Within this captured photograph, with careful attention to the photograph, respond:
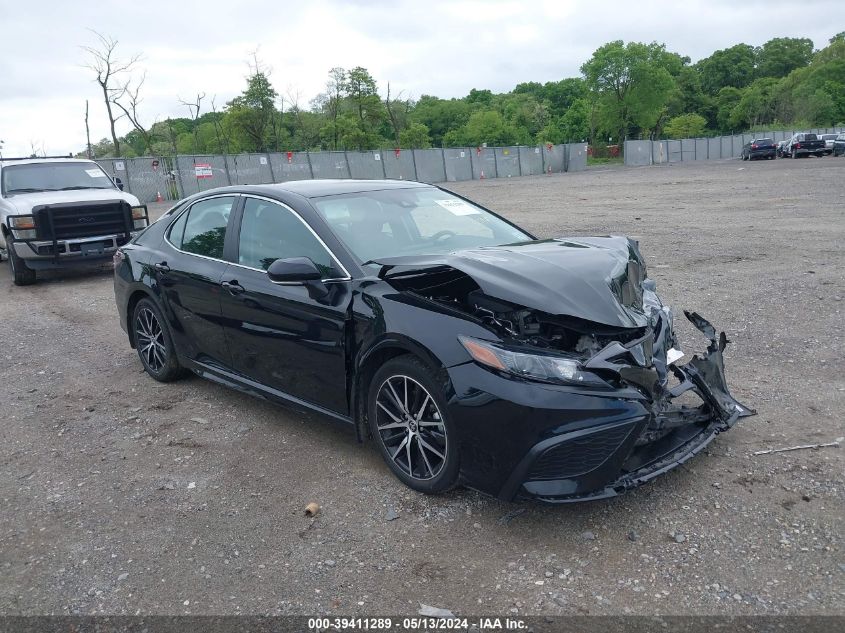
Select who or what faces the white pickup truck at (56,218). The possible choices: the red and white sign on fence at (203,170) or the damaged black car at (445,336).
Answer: the red and white sign on fence

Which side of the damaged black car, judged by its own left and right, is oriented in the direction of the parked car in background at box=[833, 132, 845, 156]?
left

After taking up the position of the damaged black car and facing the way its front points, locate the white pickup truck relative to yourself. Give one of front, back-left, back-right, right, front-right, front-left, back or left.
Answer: back

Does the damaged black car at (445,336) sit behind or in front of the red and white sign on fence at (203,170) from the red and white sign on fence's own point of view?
in front

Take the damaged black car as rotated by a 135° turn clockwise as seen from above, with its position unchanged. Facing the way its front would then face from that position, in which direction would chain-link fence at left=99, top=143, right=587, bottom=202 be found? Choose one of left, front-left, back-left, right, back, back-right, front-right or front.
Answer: right

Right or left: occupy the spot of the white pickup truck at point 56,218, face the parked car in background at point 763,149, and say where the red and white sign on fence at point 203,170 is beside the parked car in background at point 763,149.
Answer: left

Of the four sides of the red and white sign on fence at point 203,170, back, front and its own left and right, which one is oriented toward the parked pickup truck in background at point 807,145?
left

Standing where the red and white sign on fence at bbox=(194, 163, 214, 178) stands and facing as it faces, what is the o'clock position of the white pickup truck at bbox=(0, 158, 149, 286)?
The white pickup truck is roughly at 12 o'clock from the red and white sign on fence.

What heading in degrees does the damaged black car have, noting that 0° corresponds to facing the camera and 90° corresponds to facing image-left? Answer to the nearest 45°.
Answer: approximately 315°

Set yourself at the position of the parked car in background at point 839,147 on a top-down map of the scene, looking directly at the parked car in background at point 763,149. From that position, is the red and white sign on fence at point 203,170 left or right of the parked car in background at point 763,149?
left
